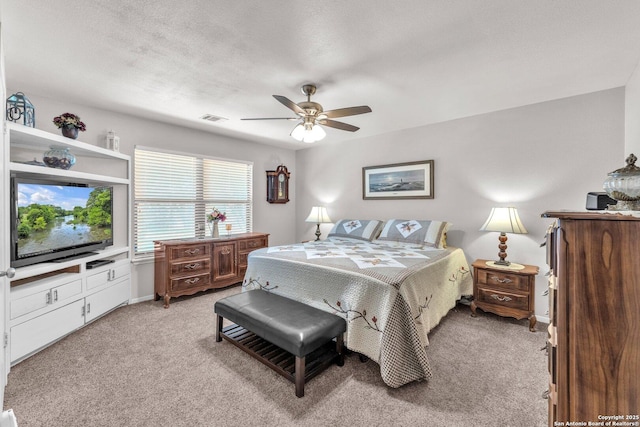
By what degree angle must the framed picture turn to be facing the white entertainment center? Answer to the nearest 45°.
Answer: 0° — it already faces it

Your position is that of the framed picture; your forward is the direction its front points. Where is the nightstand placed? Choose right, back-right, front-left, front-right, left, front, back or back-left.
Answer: left

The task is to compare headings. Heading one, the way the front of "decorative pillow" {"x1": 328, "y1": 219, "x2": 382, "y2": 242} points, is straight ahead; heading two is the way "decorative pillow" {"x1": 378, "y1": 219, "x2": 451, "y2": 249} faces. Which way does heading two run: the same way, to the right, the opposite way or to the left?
the same way

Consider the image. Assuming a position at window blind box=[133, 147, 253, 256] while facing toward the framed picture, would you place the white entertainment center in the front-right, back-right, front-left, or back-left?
back-right

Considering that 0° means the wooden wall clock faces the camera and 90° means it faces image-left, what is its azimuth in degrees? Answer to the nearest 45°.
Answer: approximately 315°

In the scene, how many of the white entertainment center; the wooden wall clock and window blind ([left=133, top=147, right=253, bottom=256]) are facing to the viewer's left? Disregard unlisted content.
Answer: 0

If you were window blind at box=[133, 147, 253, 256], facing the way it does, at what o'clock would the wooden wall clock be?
The wooden wall clock is roughly at 10 o'clock from the window blind.

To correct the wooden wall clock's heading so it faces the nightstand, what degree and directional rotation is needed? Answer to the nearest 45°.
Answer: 0° — it already faces it

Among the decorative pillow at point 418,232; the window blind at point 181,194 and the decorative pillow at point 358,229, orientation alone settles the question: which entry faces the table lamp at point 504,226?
the window blind

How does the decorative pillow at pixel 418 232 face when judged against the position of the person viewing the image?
facing the viewer and to the left of the viewer

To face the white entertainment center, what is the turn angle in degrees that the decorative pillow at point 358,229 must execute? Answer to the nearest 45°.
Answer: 0° — it already faces it

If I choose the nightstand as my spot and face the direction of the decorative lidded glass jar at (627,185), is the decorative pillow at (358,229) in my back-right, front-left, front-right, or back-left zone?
back-right

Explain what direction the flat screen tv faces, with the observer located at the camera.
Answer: facing the viewer and to the right of the viewer

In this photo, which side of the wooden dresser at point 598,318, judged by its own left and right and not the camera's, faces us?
left

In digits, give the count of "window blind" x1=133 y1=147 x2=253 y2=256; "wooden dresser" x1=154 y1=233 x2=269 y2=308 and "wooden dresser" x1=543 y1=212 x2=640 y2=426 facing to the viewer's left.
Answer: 1

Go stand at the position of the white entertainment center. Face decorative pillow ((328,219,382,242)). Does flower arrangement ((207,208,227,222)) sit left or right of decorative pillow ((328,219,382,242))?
left

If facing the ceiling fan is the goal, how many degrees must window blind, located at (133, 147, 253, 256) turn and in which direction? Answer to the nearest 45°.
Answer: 0° — it already faces it

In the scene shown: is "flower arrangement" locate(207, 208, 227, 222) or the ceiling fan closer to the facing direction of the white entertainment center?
the ceiling fan
